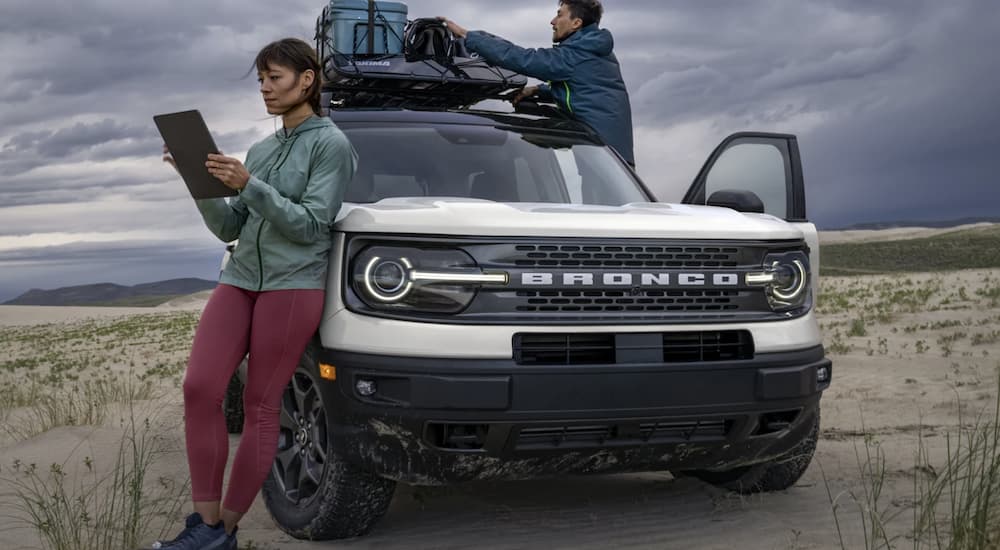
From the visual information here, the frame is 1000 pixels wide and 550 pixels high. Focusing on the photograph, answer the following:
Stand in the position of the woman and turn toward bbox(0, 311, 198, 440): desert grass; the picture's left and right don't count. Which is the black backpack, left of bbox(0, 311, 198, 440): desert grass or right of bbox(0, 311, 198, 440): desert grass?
right

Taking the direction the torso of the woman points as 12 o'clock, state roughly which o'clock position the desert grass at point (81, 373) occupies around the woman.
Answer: The desert grass is roughly at 4 o'clock from the woman.

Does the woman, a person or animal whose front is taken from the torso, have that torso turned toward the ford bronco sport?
no

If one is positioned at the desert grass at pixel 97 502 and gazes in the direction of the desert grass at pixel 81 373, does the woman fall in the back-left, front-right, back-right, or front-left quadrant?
back-right

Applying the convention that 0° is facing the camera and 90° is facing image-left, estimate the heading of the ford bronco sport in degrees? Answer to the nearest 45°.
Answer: approximately 315°

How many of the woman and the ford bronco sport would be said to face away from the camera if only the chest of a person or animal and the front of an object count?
0

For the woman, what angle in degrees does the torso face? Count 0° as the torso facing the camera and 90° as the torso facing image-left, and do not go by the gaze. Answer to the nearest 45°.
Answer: approximately 45°
